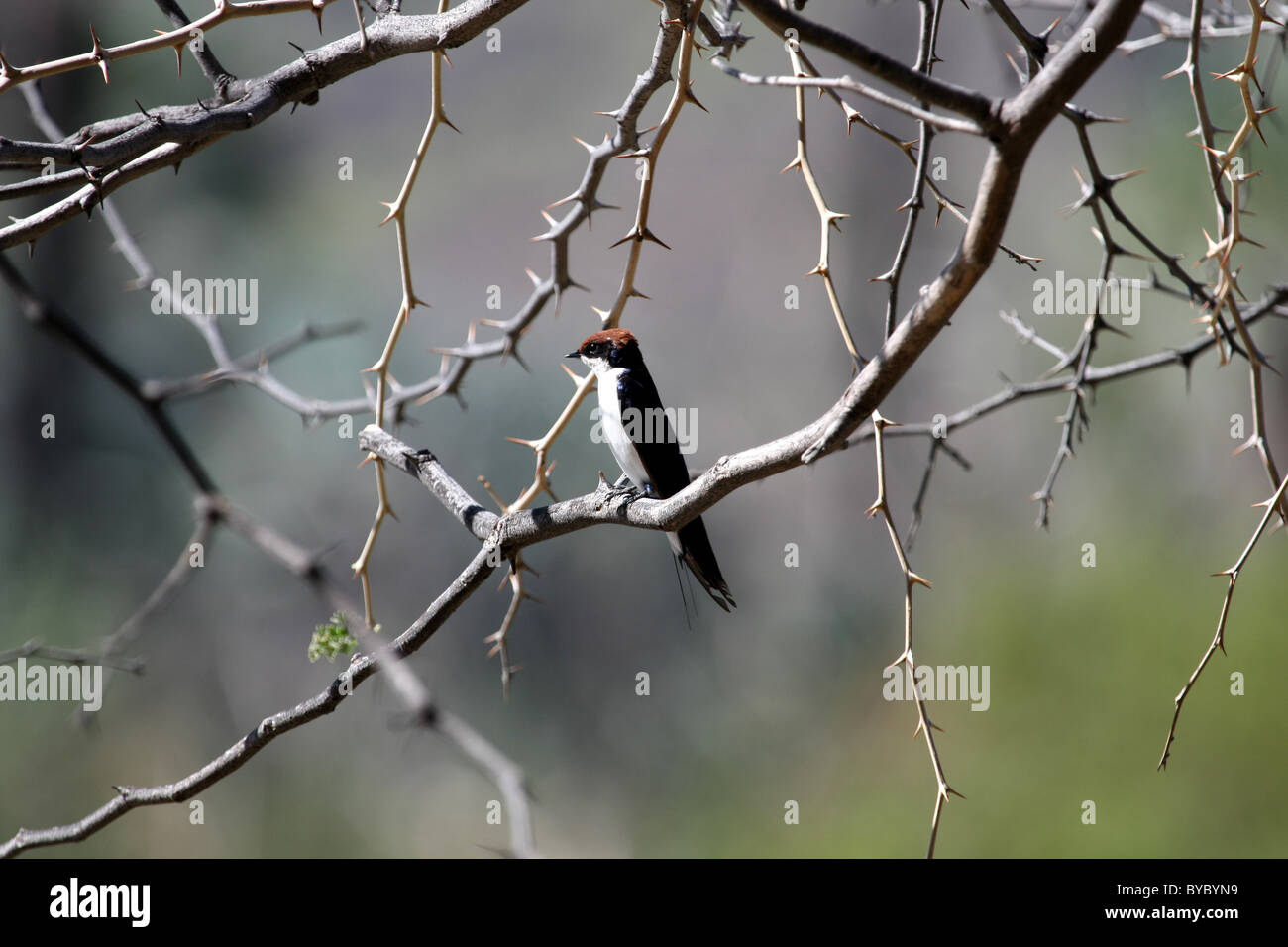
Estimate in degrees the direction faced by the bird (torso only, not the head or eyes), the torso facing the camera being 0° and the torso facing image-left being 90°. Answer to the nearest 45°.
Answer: approximately 90°
